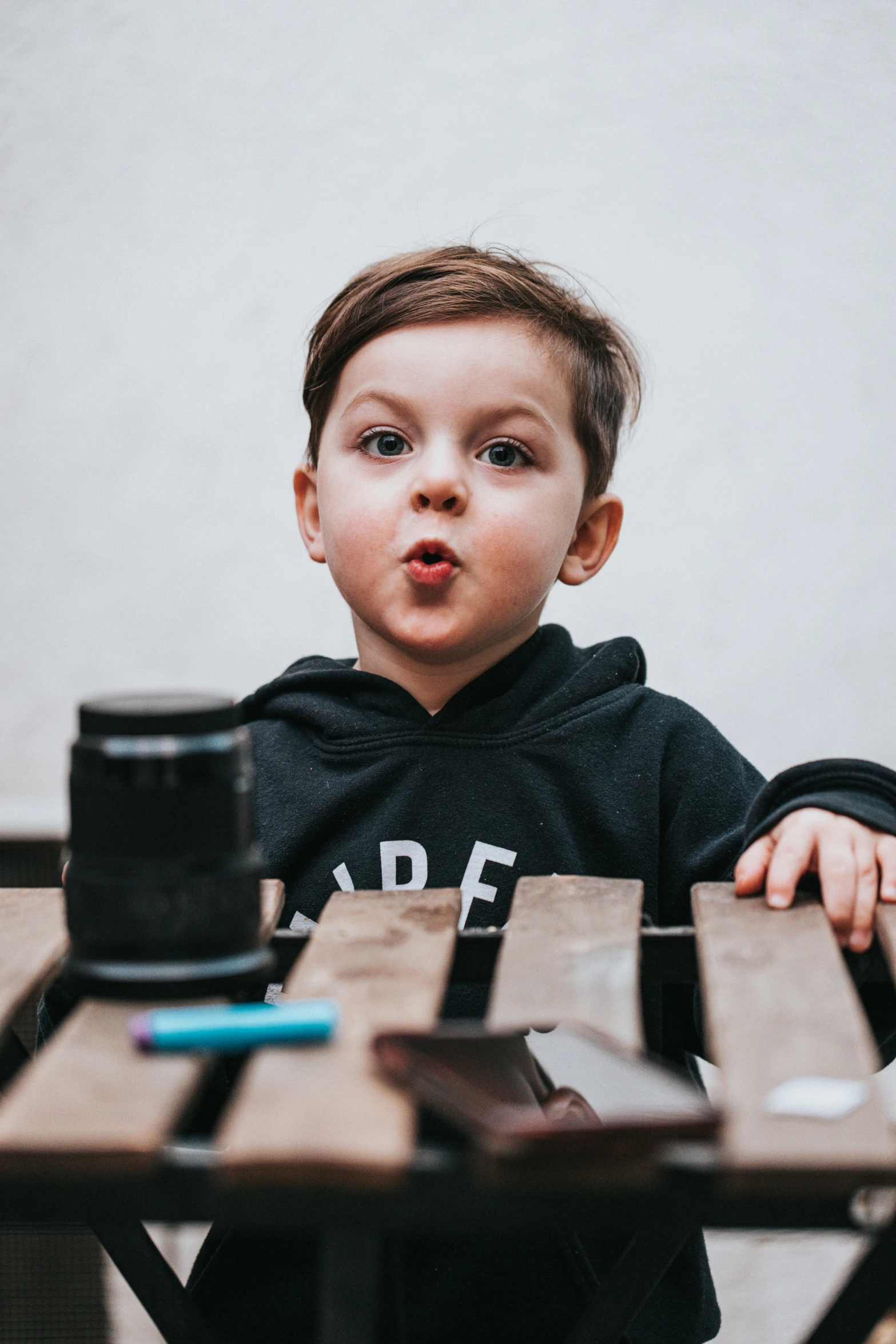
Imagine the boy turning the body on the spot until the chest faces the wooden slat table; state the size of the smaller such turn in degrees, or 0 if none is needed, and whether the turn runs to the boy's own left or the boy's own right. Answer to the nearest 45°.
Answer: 0° — they already face it

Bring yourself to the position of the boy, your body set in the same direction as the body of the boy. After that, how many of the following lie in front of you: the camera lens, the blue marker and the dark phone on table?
3

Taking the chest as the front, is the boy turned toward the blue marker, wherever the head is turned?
yes

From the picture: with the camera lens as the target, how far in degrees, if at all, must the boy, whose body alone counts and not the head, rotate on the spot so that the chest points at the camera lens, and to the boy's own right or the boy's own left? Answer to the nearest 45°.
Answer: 0° — they already face it

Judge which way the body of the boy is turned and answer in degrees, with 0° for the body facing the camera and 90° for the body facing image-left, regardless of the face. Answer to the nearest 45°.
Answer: approximately 0°

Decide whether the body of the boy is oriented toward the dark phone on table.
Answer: yes
